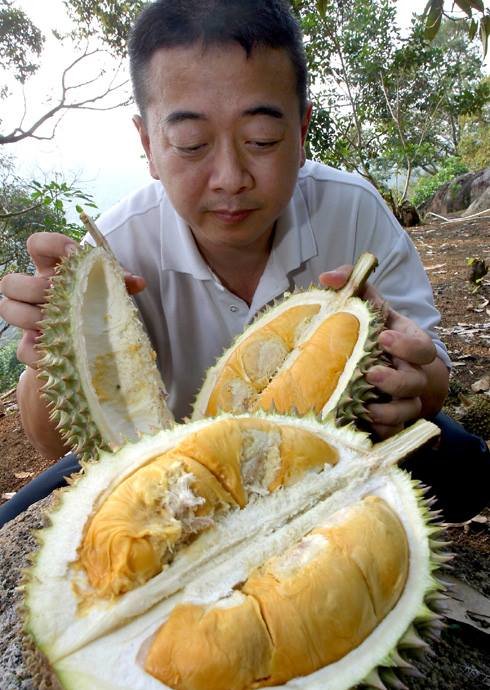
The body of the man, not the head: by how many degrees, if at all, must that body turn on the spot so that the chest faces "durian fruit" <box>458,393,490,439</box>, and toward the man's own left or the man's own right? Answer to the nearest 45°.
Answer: approximately 135° to the man's own left

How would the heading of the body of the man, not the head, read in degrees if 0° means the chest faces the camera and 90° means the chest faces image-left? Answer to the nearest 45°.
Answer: approximately 0°

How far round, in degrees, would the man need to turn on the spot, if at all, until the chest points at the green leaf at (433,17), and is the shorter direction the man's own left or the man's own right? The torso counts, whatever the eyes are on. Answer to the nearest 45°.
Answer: approximately 135° to the man's own left

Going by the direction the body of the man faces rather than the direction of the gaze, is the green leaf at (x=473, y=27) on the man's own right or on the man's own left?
on the man's own left

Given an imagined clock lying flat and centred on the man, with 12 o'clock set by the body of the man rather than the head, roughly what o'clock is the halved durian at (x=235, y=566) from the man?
The halved durian is roughly at 12 o'clock from the man.

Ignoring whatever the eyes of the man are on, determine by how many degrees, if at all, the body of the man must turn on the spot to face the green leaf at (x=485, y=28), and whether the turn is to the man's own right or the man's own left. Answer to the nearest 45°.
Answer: approximately 90° to the man's own left

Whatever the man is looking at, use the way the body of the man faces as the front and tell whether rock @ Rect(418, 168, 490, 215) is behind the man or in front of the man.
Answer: behind

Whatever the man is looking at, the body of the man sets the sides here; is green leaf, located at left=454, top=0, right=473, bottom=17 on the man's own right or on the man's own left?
on the man's own left
